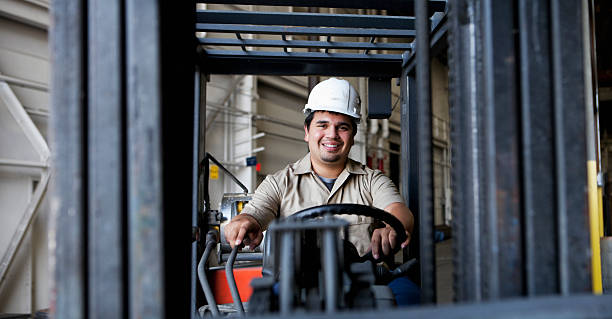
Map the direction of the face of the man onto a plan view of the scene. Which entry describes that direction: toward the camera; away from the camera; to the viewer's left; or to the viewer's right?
toward the camera

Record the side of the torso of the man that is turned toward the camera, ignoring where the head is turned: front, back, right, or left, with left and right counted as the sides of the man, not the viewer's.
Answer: front

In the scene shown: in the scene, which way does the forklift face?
toward the camera
